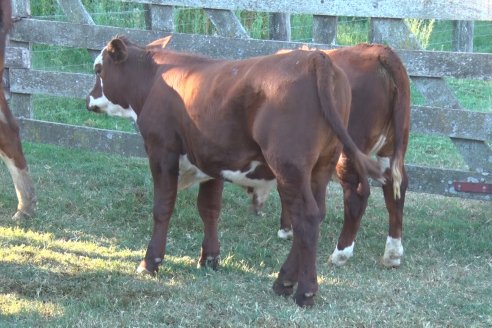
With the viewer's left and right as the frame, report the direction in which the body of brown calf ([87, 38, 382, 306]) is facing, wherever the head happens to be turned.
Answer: facing away from the viewer and to the left of the viewer

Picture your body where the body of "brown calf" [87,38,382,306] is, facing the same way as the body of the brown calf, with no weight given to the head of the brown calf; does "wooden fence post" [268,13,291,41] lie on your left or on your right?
on your right

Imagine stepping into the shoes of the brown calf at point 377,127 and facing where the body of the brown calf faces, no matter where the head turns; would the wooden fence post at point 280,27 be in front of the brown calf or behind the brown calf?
in front

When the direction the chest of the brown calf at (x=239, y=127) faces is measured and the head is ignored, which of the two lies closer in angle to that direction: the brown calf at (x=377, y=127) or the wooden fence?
the wooden fence

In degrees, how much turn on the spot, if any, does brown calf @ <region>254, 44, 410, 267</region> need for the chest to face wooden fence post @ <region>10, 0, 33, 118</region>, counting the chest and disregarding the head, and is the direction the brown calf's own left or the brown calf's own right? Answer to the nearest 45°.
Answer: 0° — it already faces it

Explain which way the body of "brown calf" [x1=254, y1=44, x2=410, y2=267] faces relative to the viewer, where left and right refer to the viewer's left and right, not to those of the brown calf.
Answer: facing away from the viewer and to the left of the viewer

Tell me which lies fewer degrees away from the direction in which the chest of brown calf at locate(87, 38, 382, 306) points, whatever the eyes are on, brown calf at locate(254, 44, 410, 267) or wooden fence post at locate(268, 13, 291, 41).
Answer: the wooden fence post
